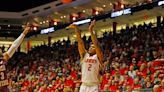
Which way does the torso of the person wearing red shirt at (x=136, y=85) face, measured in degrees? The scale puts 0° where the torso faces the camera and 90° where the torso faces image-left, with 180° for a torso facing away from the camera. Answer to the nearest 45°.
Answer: approximately 45°

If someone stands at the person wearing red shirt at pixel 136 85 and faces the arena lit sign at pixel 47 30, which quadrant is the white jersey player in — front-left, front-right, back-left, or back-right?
back-left

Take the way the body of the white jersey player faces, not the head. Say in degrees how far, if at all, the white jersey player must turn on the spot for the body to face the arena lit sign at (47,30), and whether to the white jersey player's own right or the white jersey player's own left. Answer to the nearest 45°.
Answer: approximately 135° to the white jersey player's own right

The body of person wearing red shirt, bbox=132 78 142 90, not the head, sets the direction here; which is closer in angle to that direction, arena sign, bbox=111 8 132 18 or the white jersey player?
the white jersey player

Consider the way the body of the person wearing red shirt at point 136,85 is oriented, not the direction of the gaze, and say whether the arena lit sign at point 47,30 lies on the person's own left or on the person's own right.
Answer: on the person's own right

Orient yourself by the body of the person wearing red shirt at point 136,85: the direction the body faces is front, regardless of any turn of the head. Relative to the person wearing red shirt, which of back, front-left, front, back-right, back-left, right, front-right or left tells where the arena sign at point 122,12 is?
back-right

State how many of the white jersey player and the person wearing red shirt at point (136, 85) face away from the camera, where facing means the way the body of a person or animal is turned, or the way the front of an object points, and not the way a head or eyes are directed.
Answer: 0

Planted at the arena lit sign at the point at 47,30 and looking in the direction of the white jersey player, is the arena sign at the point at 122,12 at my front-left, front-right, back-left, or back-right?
front-left

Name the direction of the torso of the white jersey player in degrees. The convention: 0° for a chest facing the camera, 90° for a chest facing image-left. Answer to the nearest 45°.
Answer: approximately 45°

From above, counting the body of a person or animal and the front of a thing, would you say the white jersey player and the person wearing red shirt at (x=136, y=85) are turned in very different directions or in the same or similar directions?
same or similar directions
